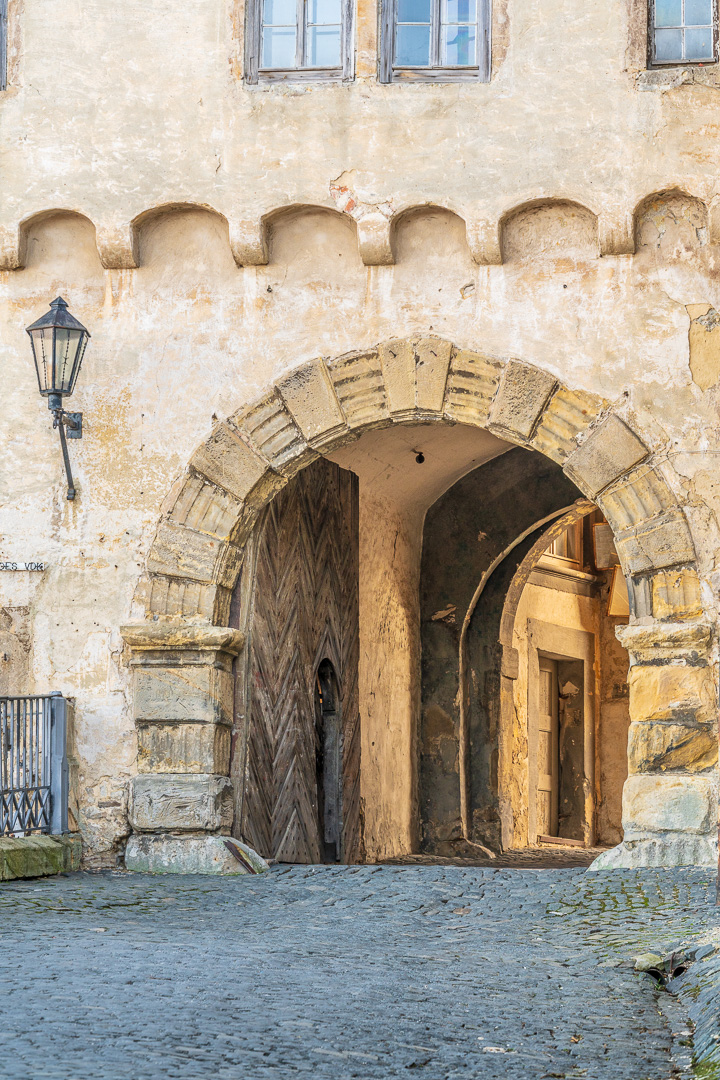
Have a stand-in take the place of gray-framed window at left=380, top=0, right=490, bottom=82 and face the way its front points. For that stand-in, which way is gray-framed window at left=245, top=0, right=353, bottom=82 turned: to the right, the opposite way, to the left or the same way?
the same way

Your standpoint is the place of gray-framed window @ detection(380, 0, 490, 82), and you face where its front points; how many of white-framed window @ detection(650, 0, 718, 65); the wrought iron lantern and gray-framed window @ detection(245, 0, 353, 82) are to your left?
1

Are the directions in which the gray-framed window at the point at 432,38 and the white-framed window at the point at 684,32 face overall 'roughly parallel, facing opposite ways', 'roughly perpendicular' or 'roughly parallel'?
roughly parallel

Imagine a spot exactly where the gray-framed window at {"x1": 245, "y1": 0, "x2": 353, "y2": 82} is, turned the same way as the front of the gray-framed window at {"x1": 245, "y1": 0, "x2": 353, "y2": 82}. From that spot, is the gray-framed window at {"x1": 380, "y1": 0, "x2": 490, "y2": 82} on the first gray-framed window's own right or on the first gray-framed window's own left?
on the first gray-framed window's own left

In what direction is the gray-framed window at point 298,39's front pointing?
toward the camera

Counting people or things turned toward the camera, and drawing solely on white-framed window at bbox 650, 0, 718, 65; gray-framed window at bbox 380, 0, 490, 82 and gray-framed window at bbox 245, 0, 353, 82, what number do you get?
3

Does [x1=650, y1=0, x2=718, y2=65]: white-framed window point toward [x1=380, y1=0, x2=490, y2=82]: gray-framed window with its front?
no

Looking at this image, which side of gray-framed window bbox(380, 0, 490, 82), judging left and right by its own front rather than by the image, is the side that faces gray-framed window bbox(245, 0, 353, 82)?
right

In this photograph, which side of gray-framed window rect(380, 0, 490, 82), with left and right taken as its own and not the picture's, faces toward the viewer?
front

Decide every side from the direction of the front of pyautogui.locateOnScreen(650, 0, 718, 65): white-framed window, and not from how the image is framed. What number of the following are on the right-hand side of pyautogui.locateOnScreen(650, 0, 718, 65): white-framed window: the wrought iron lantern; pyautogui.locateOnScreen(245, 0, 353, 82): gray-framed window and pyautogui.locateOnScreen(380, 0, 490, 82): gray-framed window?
3

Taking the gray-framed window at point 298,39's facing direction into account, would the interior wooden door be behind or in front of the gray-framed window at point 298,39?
behind

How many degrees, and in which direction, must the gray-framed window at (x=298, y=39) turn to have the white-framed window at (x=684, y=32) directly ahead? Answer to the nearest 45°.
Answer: approximately 90° to its left

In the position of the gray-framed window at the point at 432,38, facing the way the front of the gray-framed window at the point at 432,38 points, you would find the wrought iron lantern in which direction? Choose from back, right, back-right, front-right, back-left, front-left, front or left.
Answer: right

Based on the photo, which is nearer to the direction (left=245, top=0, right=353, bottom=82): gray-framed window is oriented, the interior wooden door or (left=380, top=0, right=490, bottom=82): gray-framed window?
the gray-framed window
